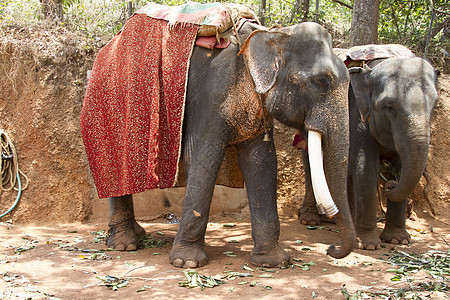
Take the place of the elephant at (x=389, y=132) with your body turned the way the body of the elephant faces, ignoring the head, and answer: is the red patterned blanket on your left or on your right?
on your right

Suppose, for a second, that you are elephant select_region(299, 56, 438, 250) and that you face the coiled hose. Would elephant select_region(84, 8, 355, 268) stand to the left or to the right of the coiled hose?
left

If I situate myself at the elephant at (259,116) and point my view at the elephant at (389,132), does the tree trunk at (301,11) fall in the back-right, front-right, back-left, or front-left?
front-left

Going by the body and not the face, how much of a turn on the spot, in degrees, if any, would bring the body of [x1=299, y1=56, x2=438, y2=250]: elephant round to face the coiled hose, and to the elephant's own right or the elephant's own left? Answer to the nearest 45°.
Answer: approximately 135° to the elephant's own right

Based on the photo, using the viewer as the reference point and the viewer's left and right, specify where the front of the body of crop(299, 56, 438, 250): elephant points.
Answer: facing the viewer and to the right of the viewer

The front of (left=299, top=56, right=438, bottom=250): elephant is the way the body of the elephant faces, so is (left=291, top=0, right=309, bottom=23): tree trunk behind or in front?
behind

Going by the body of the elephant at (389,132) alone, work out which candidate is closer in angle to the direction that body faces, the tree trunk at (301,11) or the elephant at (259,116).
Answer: the elephant

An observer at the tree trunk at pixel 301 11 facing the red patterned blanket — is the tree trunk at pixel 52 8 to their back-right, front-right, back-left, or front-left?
front-right

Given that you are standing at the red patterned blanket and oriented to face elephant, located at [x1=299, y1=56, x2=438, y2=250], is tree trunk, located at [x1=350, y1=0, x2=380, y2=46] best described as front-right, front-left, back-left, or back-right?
front-left

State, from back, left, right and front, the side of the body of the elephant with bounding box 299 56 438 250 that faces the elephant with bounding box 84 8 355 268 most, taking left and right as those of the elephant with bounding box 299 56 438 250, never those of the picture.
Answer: right

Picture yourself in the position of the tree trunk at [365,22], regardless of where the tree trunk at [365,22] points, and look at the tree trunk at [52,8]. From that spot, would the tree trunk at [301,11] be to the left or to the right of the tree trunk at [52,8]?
right
